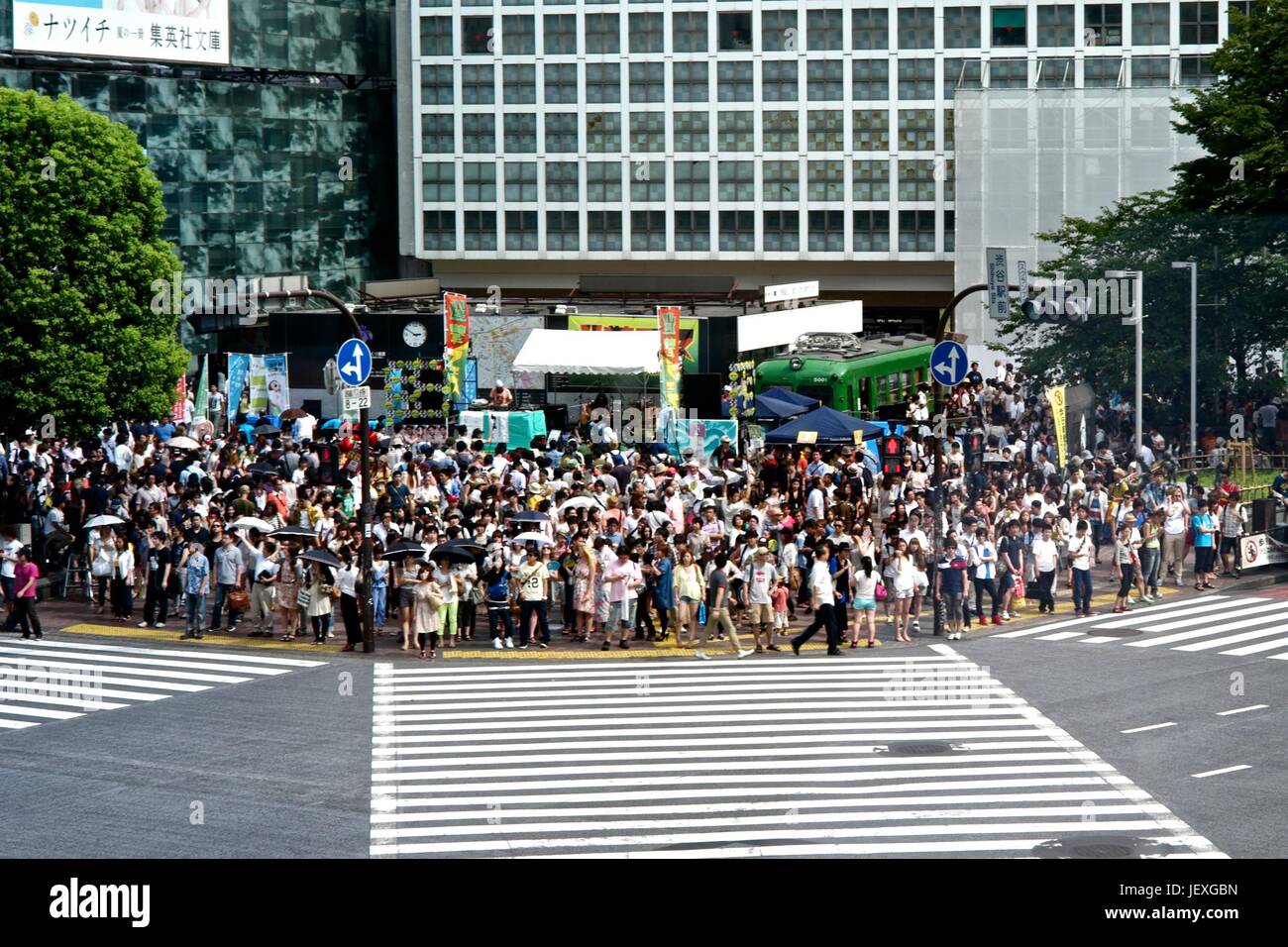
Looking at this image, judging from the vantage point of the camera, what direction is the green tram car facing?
facing the viewer and to the left of the viewer

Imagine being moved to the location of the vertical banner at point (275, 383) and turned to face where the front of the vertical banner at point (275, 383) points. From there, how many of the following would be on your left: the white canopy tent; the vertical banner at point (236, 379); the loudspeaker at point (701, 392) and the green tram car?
3

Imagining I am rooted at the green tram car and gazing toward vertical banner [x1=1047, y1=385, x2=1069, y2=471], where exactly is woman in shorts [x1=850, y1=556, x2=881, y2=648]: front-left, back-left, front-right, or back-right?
front-right

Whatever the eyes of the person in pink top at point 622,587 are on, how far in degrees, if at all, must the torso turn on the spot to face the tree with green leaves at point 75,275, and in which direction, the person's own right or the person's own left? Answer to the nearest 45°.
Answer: approximately 135° to the person's own right

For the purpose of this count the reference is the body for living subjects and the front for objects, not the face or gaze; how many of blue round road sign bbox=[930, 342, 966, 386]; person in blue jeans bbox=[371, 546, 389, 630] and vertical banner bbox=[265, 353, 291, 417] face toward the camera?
3

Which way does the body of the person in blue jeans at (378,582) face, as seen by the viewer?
toward the camera

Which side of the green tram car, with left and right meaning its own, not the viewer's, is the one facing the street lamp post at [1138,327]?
left

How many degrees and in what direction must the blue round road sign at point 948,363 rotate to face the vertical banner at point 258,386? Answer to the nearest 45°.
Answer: approximately 135° to its right

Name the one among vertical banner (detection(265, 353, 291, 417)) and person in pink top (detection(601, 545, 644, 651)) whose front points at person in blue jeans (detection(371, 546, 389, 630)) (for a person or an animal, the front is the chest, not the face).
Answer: the vertical banner

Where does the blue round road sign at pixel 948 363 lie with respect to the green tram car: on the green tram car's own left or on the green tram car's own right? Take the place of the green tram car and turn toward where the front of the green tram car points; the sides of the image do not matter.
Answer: on the green tram car's own left

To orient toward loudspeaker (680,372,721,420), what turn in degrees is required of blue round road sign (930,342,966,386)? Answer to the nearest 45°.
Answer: approximately 180°

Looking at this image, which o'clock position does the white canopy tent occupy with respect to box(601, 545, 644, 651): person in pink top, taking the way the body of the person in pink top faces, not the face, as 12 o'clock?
The white canopy tent is roughly at 6 o'clock from the person in pink top.

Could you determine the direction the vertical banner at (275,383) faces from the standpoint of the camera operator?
facing the viewer
